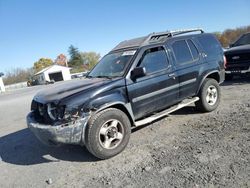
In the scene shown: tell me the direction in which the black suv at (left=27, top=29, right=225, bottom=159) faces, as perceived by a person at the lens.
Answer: facing the viewer and to the left of the viewer

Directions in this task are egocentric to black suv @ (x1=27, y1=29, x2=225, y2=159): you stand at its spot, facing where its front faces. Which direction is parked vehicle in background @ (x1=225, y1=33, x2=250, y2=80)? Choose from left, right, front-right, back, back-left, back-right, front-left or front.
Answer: back
